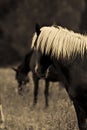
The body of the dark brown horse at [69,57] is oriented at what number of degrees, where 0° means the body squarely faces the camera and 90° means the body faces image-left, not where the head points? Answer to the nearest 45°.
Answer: approximately 90°
